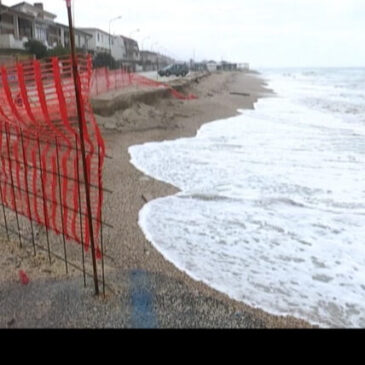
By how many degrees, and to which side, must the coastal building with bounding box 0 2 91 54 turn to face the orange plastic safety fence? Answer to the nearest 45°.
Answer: approximately 45° to its right

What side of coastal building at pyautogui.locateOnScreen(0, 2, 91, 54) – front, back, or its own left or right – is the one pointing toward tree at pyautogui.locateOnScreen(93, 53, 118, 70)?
left

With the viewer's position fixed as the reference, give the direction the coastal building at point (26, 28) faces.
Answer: facing the viewer and to the right of the viewer

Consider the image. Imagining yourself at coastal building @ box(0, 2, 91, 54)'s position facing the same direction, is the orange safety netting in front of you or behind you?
in front

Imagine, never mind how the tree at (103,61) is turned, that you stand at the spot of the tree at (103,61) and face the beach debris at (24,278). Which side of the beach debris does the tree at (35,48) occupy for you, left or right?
right

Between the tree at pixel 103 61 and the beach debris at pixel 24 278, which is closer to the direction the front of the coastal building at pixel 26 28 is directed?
the beach debris

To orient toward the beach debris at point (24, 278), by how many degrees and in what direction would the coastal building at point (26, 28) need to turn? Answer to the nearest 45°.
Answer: approximately 45° to its right

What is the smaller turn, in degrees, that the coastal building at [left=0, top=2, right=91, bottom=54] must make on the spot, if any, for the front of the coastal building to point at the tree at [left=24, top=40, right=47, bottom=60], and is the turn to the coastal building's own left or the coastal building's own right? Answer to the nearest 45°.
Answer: approximately 45° to the coastal building's own right

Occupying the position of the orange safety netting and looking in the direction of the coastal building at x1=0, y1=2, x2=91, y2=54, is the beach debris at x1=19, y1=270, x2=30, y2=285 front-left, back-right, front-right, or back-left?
back-left
